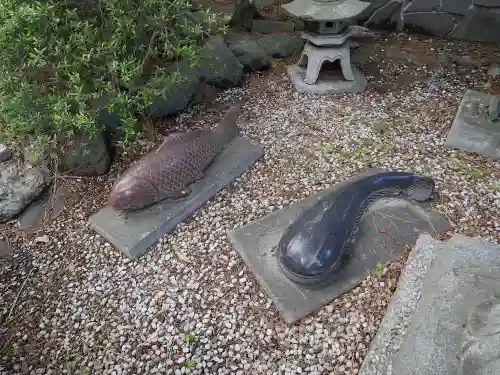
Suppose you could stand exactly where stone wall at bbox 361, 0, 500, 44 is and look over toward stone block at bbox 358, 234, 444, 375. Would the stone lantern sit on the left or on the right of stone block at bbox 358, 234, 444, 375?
right

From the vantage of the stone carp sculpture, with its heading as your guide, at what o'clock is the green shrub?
The green shrub is roughly at 3 o'clock from the stone carp sculpture.

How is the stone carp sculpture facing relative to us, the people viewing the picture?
facing the viewer and to the left of the viewer

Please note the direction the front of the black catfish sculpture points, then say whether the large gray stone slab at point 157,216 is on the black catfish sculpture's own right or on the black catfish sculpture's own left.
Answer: on the black catfish sculpture's own right

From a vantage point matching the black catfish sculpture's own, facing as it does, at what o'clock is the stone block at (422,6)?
The stone block is roughly at 5 o'clock from the black catfish sculpture.

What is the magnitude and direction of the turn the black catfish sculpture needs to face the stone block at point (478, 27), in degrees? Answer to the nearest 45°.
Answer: approximately 135° to its right

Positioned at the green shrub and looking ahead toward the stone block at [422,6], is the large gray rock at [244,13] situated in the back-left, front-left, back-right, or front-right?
front-left

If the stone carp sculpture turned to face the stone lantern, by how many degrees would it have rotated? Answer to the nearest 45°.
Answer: approximately 180°

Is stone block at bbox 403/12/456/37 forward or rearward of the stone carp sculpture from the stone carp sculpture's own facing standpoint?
rearward

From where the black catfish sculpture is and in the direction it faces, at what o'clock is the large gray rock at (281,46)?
The large gray rock is roughly at 4 o'clock from the black catfish sculpture.

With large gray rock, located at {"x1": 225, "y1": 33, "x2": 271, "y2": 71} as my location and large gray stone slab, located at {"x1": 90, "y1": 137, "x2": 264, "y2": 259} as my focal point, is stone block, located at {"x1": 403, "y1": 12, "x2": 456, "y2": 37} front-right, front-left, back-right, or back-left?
back-left

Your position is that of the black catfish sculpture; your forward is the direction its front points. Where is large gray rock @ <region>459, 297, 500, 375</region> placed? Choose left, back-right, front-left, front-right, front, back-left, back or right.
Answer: left

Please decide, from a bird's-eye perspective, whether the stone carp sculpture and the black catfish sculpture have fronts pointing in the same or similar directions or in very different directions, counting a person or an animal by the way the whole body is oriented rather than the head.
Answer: same or similar directions

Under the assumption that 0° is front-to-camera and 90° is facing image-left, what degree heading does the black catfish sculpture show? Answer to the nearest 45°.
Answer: approximately 45°

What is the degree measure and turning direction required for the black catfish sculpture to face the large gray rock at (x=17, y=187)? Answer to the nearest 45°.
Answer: approximately 45° to its right

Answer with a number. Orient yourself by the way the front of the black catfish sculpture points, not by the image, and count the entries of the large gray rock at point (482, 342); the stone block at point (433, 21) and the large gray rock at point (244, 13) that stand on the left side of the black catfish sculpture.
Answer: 1

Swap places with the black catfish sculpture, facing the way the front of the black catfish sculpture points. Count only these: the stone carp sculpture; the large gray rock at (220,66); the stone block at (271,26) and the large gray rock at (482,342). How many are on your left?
1

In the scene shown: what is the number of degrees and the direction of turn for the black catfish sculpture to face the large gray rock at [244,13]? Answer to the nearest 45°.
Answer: approximately 135° to its right

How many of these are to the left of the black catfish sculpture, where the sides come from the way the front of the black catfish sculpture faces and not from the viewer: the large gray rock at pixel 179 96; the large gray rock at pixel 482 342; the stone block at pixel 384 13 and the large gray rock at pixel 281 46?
1
